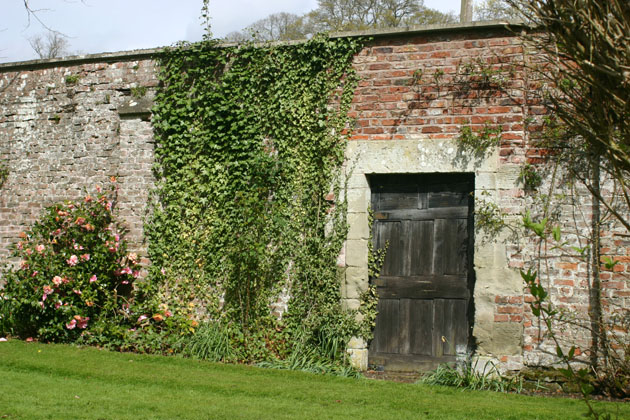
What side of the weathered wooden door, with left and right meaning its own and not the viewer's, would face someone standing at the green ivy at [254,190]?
right

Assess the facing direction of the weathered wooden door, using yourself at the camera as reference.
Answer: facing the viewer

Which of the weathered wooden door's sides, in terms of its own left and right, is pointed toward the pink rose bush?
right

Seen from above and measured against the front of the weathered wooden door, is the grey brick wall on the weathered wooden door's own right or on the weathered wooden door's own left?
on the weathered wooden door's own right

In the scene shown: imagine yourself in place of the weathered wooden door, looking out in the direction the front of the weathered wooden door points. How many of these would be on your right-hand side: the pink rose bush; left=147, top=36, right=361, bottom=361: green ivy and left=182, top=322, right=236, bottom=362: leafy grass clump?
3
